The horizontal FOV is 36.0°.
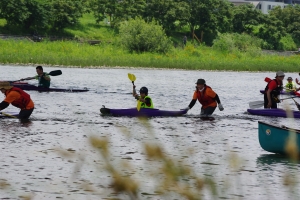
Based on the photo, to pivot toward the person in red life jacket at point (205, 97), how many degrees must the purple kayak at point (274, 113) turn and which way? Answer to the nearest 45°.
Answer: approximately 45° to its left

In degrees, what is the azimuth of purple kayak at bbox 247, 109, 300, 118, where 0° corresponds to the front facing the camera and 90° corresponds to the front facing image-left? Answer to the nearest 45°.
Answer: approximately 90°

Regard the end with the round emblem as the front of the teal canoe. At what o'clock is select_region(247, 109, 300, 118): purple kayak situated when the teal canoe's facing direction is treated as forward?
The purple kayak is roughly at 3 o'clock from the teal canoe.

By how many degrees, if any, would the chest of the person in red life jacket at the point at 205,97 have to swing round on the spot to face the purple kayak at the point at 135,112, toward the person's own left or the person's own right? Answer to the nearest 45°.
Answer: approximately 45° to the person's own right

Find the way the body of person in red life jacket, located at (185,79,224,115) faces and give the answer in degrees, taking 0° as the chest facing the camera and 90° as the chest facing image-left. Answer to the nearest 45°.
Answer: approximately 45°

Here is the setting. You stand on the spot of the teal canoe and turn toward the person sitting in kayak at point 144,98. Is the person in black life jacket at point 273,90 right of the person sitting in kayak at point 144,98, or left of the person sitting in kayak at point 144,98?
right

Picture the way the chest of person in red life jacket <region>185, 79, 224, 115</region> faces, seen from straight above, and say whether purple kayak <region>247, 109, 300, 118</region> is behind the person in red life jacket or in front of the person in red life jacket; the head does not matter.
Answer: behind

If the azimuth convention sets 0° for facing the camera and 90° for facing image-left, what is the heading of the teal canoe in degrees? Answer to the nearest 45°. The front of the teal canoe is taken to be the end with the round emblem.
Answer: approximately 90°

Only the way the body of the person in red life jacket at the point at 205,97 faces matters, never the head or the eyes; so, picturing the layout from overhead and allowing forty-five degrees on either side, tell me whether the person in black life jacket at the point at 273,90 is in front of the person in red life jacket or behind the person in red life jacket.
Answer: behind

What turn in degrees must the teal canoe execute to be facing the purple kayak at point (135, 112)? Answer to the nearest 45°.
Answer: approximately 45° to its right
